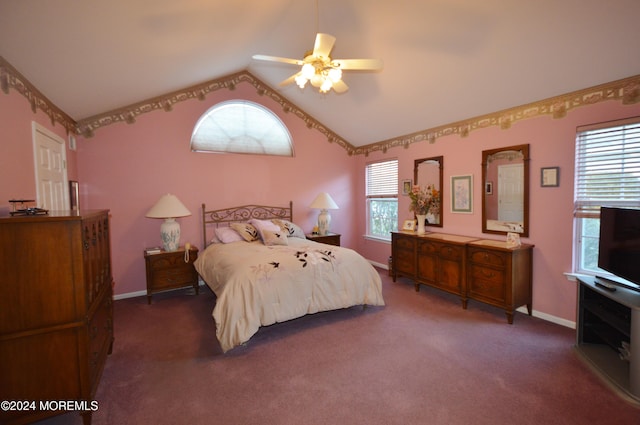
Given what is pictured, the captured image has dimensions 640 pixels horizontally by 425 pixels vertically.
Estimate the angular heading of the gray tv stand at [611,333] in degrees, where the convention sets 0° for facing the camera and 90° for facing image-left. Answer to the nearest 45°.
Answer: approximately 45°

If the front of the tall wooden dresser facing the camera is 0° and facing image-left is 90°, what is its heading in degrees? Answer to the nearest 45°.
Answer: approximately 270°

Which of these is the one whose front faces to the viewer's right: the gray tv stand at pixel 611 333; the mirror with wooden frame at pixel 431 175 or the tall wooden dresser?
the tall wooden dresser

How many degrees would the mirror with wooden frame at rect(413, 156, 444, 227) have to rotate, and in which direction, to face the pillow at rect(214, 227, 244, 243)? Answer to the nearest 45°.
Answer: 0° — it already faces it

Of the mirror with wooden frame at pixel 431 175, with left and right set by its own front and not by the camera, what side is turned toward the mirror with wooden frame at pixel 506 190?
left

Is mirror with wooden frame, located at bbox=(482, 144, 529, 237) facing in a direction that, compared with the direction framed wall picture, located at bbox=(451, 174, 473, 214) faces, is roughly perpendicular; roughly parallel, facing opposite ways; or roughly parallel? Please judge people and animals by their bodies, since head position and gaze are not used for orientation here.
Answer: roughly parallel

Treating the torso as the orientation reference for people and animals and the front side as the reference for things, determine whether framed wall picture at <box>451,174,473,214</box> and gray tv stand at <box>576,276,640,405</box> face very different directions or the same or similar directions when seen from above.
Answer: same or similar directions

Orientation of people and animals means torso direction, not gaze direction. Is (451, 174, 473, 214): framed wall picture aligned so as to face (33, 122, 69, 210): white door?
yes

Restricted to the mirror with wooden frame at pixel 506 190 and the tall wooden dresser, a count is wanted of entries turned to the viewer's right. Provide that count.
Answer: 1

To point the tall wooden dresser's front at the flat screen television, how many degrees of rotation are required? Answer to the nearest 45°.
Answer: approximately 45° to its right

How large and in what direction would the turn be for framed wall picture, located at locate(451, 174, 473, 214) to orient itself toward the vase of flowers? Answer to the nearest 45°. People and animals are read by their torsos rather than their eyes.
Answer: approximately 45° to its right

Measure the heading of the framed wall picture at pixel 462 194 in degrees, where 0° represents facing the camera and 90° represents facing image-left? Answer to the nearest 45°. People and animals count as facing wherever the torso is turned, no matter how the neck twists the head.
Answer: approximately 45°

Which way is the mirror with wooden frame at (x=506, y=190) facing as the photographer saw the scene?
facing the viewer and to the left of the viewer

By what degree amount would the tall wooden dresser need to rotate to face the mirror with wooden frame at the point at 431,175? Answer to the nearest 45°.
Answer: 0° — it already faces it
